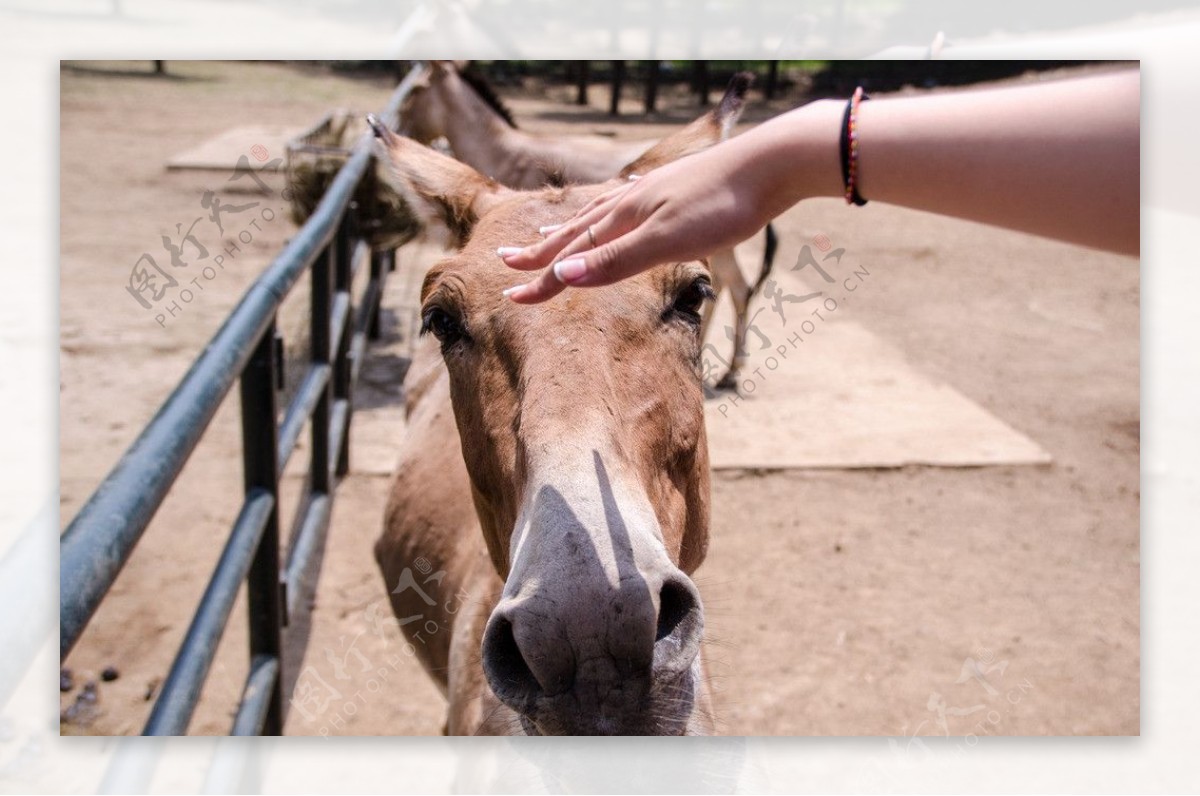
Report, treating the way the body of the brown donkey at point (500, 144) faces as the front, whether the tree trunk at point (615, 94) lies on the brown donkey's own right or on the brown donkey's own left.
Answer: on the brown donkey's own right

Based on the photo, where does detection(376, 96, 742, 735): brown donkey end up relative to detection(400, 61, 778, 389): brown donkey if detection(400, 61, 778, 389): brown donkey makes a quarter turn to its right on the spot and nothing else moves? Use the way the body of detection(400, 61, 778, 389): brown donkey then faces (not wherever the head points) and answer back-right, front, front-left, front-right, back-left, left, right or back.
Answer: back

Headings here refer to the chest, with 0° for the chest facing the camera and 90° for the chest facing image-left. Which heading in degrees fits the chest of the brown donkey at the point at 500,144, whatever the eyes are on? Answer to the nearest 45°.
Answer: approximately 90°

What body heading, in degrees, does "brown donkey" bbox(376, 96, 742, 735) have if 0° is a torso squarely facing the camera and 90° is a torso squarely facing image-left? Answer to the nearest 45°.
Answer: approximately 0°

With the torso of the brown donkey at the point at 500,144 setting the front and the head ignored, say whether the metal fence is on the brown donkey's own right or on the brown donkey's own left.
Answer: on the brown donkey's own left

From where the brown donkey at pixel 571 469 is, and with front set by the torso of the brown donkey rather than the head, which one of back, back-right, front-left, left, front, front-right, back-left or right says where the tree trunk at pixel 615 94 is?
back
